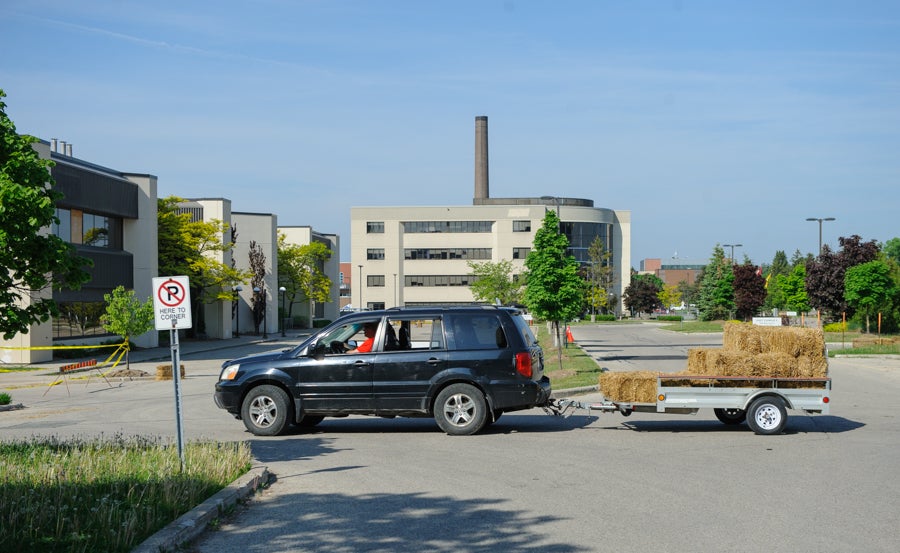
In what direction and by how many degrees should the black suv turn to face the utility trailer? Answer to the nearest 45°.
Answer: approximately 180°

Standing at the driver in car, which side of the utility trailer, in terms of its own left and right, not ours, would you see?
front

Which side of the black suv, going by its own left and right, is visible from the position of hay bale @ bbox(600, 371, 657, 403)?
back

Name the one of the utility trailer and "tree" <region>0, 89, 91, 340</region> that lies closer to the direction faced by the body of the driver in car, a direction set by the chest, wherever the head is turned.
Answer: the tree

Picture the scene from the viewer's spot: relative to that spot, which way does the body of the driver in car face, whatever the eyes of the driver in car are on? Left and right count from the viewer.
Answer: facing to the left of the viewer

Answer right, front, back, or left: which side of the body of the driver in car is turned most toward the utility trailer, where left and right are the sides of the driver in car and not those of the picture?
back

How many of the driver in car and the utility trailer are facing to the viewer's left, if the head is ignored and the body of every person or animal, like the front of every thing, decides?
2

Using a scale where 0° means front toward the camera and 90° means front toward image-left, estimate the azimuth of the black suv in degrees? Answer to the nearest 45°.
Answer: approximately 90°

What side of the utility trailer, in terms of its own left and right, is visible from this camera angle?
left

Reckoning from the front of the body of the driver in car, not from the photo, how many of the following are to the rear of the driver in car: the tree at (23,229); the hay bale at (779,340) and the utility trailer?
2

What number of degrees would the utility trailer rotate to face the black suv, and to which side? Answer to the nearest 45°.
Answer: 0° — it already faces it
